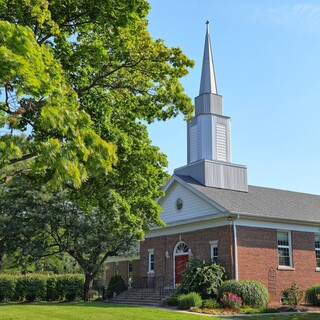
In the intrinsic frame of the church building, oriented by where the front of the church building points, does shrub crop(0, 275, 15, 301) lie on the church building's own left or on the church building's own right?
on the church building's own right

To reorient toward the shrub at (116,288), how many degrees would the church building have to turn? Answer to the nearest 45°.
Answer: approximately 90° to its right

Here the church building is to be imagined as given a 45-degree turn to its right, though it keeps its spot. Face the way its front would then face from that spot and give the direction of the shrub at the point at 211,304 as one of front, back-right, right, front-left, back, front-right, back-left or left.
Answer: left

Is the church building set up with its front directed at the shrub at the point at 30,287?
no

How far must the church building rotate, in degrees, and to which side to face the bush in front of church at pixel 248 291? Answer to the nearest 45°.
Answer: approximately 45° to its left

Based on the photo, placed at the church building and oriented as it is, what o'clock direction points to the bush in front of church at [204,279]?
The bush in front of church is roughly at 11 o'clock from the church building.

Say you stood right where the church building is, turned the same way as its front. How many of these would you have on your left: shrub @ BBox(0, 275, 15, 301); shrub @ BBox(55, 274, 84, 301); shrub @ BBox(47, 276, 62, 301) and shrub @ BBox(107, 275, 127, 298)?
0

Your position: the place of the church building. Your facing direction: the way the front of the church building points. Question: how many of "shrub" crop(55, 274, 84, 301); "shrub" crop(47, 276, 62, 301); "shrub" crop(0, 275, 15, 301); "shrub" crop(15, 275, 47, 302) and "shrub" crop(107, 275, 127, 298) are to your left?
0

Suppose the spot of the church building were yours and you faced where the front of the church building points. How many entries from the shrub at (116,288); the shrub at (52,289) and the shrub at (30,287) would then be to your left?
0

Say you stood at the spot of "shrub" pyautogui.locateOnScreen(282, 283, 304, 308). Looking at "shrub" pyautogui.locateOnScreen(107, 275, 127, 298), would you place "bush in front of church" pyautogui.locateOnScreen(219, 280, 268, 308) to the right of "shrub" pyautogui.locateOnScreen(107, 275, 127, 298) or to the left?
left

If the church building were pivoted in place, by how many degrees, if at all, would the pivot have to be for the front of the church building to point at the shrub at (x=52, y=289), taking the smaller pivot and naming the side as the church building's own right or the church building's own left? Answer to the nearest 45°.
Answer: approximately 45° to the church building's own right

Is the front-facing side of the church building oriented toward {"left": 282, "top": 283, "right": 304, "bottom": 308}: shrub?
no

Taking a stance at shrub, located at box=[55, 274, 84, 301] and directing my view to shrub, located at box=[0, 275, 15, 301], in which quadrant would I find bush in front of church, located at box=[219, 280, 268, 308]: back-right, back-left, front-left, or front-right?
back-left

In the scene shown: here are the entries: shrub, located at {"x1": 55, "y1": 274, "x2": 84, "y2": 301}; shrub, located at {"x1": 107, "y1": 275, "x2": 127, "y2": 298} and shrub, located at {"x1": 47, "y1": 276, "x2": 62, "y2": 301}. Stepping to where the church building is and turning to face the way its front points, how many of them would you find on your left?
0

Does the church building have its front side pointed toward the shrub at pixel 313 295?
no

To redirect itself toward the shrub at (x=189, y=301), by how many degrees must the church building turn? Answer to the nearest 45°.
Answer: approximately 45° to its left
